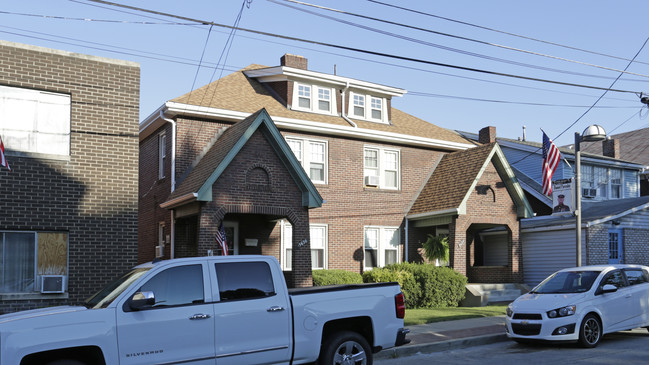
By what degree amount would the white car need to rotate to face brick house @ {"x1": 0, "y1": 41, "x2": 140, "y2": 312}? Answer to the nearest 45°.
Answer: approximately 45° to its right

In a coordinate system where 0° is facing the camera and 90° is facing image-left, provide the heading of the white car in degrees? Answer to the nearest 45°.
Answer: approximately 45°

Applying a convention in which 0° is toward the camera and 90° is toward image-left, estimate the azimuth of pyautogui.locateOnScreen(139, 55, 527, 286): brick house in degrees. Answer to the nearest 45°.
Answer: approximately 315°

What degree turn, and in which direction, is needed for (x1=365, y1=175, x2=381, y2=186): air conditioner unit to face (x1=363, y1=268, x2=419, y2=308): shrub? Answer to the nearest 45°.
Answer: approximately 45° to its right

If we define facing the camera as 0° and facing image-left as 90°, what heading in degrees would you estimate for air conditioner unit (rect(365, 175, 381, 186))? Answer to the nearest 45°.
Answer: approximately 315°

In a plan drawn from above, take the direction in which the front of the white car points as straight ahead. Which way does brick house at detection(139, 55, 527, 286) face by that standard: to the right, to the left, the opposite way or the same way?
to the left

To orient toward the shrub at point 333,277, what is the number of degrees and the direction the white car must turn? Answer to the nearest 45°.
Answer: approximately 90° to its right

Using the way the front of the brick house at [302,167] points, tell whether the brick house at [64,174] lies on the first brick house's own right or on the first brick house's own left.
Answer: on the first brick house's own right

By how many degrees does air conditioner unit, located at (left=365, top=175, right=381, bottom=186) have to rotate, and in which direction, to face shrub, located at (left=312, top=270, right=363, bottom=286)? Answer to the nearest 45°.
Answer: approximately 45° to its right

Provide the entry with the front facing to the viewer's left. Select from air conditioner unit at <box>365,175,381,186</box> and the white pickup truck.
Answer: the white pickup truck

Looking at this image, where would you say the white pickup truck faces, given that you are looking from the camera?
facing to the left of the viewer
